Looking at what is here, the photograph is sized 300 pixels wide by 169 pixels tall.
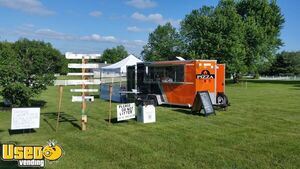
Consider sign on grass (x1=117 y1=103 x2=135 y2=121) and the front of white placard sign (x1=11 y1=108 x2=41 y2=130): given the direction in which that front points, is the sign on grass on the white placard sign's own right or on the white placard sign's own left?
on the white placard sign's own left

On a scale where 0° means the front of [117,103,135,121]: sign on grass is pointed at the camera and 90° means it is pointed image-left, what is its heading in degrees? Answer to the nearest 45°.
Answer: approximately 0°

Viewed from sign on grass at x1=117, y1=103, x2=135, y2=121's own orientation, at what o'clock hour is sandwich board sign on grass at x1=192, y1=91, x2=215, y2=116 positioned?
sandwich board sign on grass at x1=192, y1=91, x2=215, y2=116 is roughly at 8 o'clock from sign on grass at x1=117, y1=103, x2=135, y2=121.

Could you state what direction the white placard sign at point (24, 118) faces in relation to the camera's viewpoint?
facing the viewer

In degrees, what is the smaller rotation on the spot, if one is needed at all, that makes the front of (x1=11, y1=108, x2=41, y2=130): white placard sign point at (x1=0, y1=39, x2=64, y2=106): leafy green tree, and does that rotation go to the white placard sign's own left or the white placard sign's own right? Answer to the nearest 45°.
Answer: approximately 180°

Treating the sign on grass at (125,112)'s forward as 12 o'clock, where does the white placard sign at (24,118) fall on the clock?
The white placard sign is roughly at 2 o'clock from the sign on grass.

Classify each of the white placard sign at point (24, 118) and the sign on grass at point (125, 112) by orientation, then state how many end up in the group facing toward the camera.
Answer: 2
